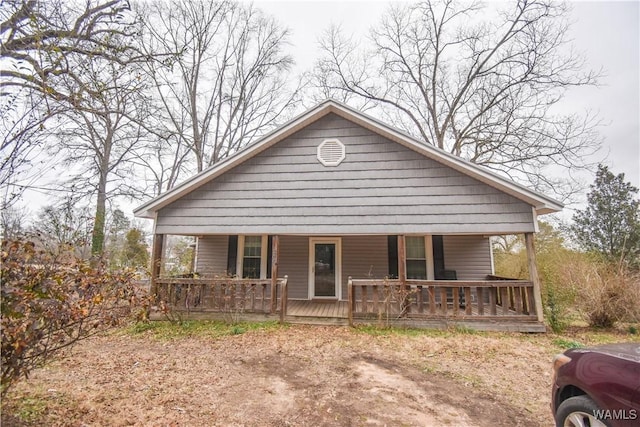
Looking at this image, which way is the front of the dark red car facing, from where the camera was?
facing away from the viewer and to the left of the viewer

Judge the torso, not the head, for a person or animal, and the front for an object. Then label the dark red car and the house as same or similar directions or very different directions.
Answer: very different directions

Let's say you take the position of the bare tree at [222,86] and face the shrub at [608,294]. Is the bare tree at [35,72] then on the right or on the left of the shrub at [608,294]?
right

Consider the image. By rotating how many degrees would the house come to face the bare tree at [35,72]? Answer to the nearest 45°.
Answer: approximately 45° to its right

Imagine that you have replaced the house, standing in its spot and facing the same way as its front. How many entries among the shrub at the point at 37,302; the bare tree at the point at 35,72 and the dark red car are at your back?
0

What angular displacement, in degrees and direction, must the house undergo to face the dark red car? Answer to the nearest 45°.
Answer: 0° — it already faces it

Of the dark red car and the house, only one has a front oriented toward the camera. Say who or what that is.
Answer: the house

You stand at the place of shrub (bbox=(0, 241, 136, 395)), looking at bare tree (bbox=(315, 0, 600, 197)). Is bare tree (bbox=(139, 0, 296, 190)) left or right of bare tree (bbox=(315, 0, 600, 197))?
left

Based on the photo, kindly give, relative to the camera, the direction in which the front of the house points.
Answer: facing the viewer

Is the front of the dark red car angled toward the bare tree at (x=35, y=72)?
no

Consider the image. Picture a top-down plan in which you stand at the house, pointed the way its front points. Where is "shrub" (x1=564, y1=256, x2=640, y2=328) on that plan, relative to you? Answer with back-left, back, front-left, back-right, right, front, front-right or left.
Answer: left

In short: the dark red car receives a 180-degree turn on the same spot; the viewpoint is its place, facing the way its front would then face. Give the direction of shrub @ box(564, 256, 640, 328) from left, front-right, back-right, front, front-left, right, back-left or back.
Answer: back-left

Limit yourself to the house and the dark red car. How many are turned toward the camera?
1

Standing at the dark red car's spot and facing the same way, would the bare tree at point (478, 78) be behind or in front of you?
in front

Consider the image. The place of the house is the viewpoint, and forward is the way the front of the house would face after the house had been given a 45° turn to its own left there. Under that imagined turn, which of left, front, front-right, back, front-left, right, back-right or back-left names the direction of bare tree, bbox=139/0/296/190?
back
